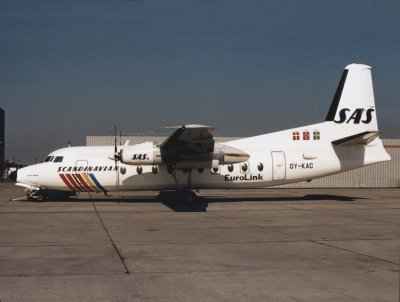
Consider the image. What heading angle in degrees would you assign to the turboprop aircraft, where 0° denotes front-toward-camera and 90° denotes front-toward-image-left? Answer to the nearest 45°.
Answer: approximately 90°

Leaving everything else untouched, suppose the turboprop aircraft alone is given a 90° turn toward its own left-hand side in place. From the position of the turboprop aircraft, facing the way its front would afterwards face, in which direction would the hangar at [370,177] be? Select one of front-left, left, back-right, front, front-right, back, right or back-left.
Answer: back-left
